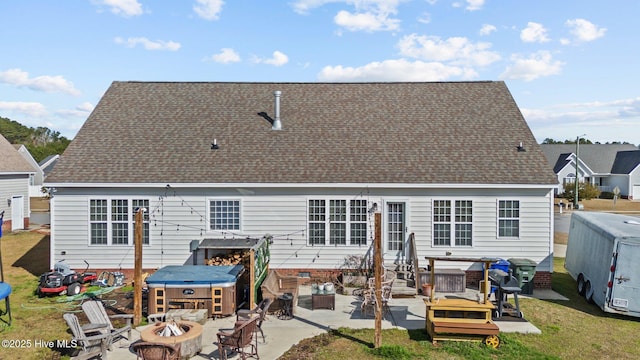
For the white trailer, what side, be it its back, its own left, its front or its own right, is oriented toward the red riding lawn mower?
left

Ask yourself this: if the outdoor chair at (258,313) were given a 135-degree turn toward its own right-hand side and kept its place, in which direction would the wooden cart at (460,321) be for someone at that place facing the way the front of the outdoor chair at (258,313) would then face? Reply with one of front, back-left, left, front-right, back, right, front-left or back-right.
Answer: front-right

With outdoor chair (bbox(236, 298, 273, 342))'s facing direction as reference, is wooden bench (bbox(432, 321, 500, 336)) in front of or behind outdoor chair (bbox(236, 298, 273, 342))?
behind

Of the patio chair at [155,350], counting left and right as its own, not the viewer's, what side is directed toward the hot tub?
front

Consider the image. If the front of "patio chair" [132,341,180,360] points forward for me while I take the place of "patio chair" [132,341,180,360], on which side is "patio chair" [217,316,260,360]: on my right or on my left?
on my right

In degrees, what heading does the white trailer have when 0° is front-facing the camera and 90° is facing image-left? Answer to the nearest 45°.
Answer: approximately 135°

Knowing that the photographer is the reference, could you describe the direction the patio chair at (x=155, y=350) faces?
facing away from the viewer

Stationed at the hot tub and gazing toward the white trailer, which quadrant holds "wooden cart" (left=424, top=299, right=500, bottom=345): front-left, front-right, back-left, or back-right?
front-right

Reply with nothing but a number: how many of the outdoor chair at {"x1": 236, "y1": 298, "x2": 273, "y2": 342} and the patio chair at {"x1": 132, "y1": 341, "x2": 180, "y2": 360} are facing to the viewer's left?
1

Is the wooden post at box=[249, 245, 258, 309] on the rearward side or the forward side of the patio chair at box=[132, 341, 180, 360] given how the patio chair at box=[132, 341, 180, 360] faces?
on the forward side

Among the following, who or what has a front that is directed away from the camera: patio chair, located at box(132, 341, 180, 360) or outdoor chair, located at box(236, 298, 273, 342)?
the patio chair

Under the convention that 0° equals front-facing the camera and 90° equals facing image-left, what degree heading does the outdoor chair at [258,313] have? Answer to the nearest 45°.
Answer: approximately 90°

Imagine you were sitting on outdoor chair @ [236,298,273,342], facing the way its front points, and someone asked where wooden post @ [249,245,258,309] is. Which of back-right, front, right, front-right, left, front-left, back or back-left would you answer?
right

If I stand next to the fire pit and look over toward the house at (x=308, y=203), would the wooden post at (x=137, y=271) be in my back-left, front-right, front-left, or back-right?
front-left

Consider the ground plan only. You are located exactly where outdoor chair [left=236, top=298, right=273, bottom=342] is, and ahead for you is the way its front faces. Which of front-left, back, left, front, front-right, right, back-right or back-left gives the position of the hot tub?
front-right

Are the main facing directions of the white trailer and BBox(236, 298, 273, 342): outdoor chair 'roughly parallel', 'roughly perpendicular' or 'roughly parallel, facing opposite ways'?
roughly perpendicular

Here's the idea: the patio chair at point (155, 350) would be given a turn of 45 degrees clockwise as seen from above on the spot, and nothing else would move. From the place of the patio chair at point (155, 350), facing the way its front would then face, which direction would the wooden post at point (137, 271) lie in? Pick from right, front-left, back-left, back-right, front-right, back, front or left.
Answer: front-left

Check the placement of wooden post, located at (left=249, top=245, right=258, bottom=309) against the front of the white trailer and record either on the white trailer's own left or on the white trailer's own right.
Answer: on the white trailer's own left
